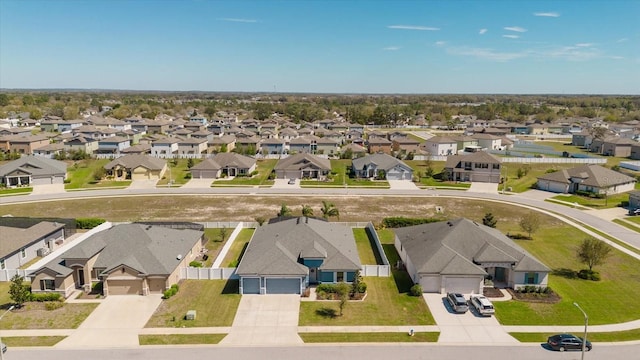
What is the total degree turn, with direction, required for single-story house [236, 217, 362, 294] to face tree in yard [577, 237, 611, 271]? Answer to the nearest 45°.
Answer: approximately 90° to its left

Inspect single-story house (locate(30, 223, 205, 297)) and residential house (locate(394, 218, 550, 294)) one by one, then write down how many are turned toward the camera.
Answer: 2

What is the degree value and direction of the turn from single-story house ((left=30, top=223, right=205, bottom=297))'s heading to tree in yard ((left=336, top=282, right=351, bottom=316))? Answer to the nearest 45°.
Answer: approximately 45° to its left

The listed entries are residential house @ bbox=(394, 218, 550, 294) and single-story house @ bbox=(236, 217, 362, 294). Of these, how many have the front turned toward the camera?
2

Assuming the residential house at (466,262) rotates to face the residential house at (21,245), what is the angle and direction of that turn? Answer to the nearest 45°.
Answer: approximately 90° to its right

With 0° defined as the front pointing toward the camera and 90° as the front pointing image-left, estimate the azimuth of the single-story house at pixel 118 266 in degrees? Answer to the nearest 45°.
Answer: approximately 0°

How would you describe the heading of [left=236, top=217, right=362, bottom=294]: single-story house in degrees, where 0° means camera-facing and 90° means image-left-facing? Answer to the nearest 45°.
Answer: approximately 0°

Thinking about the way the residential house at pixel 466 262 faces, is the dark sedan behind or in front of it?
in front

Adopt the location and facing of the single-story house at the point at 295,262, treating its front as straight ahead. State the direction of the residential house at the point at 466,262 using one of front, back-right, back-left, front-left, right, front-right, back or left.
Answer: left

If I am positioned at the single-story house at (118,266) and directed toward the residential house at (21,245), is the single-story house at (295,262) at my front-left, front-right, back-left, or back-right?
back-right

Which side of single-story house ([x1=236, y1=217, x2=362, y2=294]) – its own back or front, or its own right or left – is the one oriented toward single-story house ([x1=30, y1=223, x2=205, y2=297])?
right

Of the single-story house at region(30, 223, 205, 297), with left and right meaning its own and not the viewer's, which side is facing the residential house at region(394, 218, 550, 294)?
left

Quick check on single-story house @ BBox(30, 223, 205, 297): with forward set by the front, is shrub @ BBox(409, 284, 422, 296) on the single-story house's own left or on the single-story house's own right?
on the single-story house's own left
